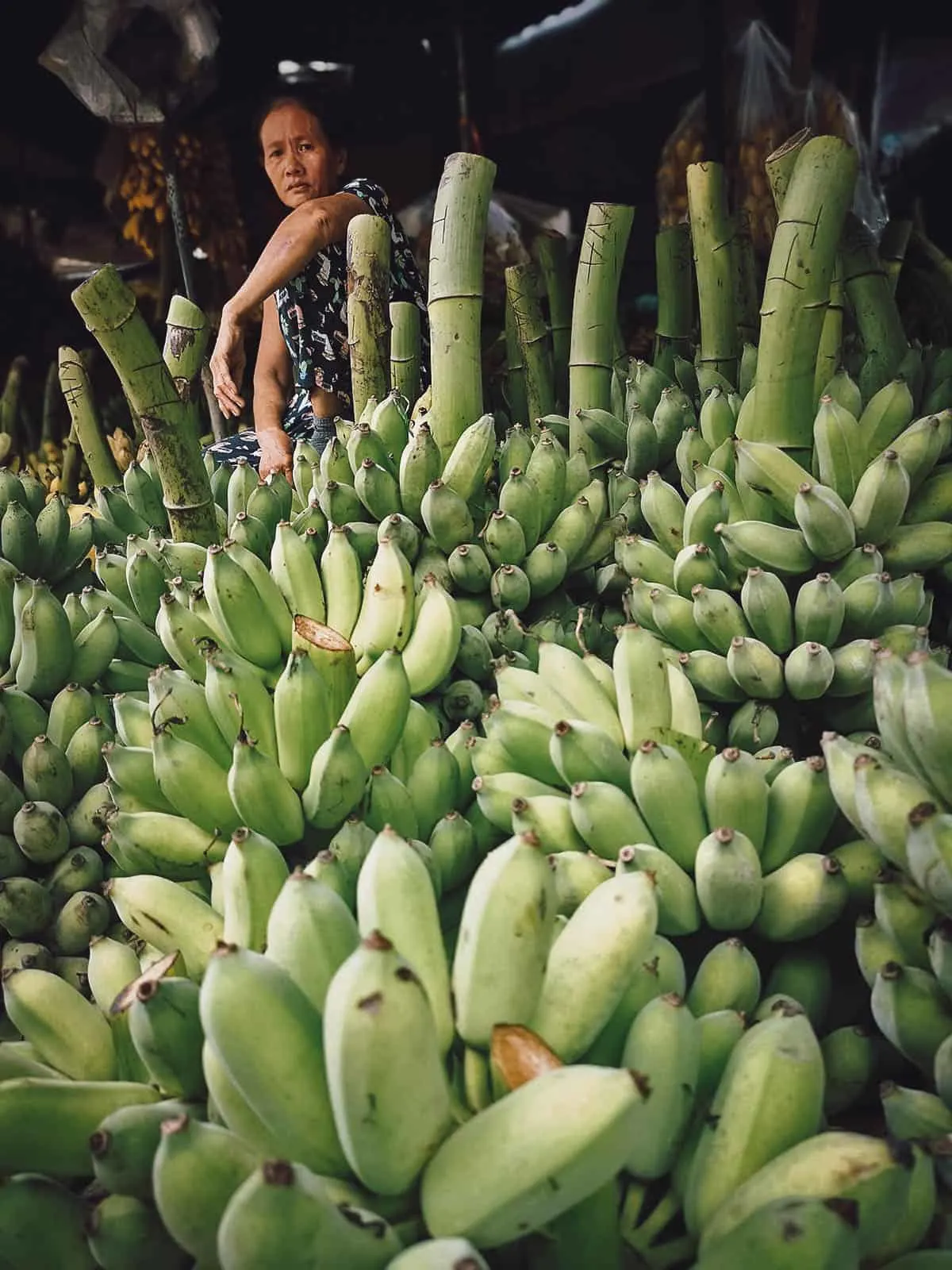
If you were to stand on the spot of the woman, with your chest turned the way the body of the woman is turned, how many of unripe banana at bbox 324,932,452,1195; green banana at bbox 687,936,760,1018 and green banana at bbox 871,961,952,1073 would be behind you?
0

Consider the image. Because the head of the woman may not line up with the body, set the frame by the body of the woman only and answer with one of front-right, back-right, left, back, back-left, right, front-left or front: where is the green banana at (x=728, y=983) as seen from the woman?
front-left

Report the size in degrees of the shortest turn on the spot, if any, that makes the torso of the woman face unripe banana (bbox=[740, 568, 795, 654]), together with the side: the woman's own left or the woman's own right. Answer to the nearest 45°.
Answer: approximately 45° to the woman's own left

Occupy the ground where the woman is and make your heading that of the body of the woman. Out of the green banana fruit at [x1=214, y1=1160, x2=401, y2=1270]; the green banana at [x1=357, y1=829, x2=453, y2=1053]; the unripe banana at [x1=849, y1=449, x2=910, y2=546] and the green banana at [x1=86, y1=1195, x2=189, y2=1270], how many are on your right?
0

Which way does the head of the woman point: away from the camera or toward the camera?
toward the camera

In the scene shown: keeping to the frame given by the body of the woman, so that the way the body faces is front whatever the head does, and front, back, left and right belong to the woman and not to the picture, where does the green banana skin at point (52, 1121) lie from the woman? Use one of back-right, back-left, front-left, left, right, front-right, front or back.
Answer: front-left

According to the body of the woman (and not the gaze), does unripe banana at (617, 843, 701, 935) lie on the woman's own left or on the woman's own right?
on the woman's own left

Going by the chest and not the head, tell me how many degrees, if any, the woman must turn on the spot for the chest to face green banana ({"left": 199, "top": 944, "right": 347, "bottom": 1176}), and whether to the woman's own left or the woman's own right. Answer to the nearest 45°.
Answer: approximately 45° to the woman's own left
